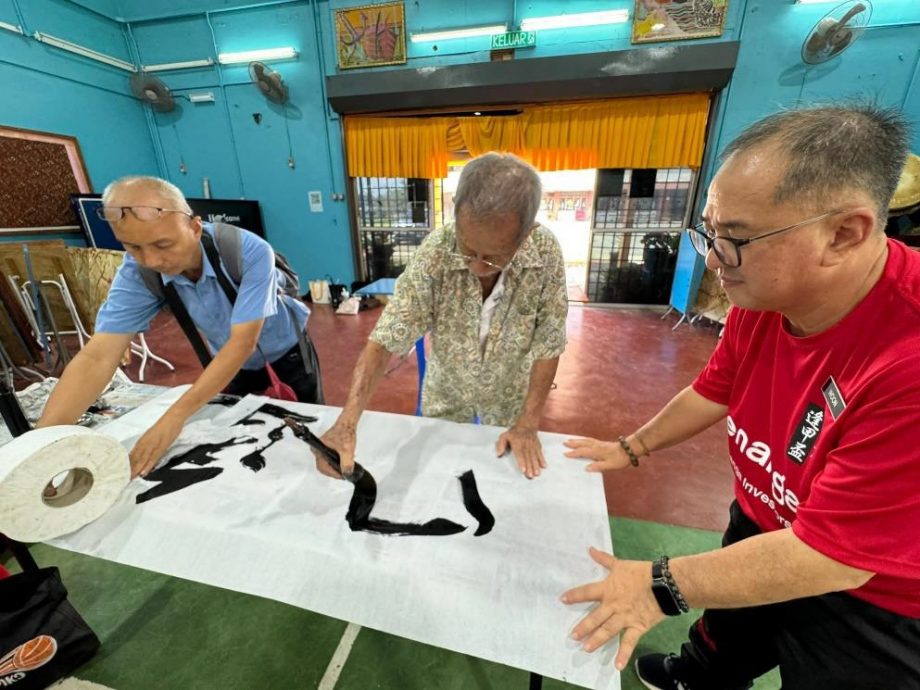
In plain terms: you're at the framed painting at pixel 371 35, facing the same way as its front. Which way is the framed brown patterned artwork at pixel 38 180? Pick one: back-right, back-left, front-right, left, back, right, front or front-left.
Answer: right

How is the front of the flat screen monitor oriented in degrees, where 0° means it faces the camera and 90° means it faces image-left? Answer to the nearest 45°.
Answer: approximately 0°

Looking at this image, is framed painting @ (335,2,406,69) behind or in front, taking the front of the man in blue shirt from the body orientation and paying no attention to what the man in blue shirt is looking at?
behind

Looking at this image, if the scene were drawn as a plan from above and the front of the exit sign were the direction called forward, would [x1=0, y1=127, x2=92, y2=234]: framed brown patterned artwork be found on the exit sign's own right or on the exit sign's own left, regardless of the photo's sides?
on the exit sign's own right

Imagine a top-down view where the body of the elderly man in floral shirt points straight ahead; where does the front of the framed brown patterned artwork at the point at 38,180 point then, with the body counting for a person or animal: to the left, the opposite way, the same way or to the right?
to the left

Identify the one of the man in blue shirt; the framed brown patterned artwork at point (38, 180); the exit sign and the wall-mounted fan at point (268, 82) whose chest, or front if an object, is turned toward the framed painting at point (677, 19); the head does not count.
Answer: the framed brown patterned artwork at point (38, 180)

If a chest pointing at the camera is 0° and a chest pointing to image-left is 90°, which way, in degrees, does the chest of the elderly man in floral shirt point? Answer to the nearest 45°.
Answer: approximately 0°

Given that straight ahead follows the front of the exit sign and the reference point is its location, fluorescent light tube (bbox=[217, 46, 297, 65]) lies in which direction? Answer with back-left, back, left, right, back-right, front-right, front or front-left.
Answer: right

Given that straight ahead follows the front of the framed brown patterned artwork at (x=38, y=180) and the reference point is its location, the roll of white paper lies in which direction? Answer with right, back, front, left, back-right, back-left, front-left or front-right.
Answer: front-right

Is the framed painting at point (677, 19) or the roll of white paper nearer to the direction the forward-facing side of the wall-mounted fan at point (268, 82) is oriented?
the roll of white paper

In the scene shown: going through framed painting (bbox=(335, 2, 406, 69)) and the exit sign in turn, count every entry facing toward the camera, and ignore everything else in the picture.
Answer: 2
